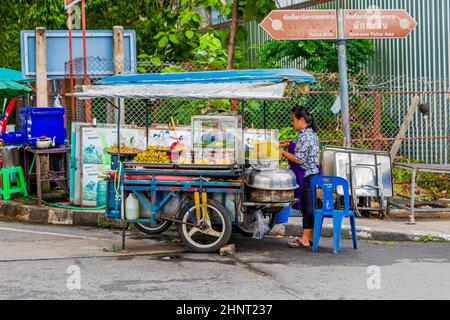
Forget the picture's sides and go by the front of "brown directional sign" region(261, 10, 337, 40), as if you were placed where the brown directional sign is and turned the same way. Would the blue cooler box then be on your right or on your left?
on your right

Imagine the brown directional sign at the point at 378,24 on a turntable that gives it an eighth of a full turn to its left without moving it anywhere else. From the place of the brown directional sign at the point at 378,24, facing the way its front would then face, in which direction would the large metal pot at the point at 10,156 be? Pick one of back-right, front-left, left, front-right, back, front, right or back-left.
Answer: back-right

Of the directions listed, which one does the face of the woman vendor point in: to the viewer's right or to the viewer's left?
to the viewer's left

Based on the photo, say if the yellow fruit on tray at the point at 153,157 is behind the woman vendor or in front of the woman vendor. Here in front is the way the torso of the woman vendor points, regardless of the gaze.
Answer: in front

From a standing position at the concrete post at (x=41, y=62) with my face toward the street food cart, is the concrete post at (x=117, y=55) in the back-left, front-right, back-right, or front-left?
front-left

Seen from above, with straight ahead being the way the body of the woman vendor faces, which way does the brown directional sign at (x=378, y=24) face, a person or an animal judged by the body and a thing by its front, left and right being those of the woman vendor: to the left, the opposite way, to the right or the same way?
to the left

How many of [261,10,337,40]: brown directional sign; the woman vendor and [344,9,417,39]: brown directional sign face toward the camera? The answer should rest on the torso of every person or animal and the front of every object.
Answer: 2

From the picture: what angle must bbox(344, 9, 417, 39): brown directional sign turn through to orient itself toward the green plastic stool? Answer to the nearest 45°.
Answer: approximately 90° to its right

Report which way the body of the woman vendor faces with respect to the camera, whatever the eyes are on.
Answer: to the viewer's left

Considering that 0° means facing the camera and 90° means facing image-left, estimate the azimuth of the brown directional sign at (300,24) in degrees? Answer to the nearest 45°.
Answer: approximately 0°

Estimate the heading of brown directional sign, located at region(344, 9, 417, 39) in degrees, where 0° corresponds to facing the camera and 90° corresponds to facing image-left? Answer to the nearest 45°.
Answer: approximately 0°
